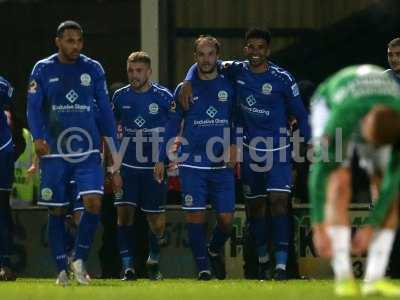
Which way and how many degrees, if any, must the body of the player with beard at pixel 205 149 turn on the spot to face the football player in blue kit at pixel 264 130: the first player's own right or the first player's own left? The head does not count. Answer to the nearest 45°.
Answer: approximately 90° to the first player's own left

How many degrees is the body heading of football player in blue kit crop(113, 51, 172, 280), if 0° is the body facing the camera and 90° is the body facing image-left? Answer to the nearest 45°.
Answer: approximately 0°

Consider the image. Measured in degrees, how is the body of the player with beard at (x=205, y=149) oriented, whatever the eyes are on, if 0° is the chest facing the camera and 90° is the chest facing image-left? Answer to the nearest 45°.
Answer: approximately 0°

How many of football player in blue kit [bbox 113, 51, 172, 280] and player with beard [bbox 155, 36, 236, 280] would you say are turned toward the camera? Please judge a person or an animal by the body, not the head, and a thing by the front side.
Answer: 2

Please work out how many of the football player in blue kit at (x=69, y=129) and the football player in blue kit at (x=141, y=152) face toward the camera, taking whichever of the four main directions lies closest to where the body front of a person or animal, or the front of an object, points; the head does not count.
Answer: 2

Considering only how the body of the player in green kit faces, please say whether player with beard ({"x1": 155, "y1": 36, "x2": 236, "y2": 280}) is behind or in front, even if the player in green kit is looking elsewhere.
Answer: behind
